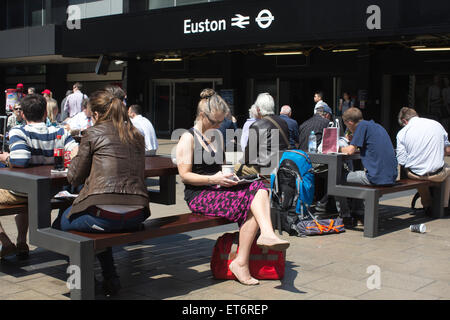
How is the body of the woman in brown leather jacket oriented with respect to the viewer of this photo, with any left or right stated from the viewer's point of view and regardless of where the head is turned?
facing away from the viewer and to the left of the viewer

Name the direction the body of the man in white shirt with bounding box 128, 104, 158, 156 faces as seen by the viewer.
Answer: to the viewer's left

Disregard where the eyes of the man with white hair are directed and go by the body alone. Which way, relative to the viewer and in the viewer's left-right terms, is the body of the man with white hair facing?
facing away from the viewer and to the left of the viewer

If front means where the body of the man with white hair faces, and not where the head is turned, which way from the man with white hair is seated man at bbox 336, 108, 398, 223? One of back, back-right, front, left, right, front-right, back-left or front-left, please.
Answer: back-right

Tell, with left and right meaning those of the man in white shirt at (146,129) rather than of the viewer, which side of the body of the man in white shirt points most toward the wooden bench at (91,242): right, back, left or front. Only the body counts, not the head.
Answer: left

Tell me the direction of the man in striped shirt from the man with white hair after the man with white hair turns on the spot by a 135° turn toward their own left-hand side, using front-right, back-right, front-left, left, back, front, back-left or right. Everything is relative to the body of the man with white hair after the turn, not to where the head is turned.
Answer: front-right

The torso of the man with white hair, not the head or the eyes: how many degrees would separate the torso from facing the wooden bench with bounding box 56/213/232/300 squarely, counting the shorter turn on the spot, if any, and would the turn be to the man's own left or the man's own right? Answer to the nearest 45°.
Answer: approximately 135° to the man's own left

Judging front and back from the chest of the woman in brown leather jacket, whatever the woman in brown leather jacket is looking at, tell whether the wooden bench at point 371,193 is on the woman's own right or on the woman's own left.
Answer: on the woman's own right
